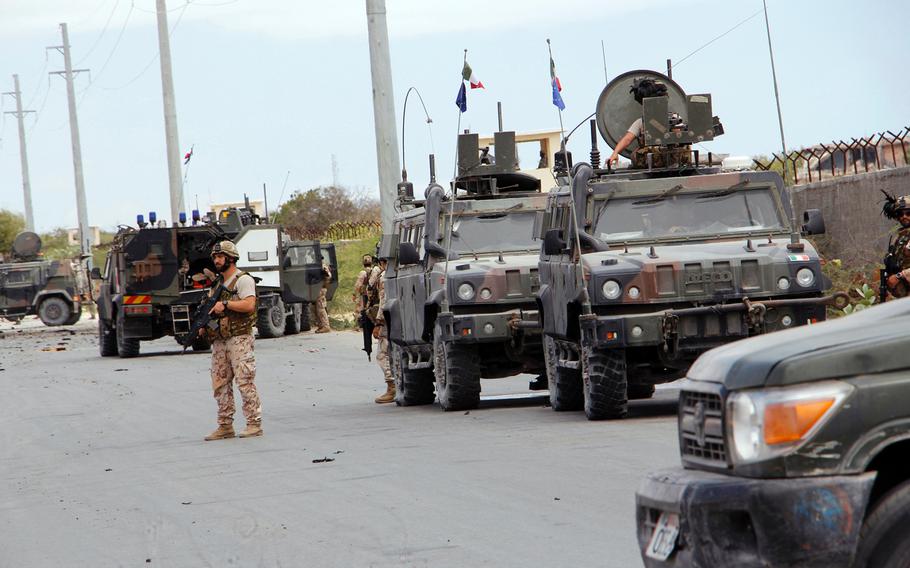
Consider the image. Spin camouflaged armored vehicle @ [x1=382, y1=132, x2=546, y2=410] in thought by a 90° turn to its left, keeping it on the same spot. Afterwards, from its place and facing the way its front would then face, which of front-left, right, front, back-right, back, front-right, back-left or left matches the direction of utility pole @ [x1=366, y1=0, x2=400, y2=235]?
left

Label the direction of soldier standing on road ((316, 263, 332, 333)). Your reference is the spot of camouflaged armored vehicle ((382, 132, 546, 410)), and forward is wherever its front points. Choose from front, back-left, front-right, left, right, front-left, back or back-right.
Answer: back

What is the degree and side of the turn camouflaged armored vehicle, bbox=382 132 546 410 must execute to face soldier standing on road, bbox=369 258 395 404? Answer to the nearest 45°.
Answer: approximately 135° to its right

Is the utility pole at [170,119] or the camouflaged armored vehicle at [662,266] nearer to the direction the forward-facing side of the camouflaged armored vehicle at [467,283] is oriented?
the camouflaged armored vehicle

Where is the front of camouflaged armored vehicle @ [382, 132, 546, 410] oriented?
toward the camera

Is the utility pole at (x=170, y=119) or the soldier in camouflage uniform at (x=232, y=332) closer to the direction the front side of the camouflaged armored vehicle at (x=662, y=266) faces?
the soldier in camouflage uniform

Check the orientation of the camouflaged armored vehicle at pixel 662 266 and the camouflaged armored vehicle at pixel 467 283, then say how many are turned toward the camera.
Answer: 2

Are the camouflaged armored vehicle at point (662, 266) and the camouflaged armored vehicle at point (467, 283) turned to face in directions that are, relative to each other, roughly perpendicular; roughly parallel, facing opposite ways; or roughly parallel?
roughly parallel

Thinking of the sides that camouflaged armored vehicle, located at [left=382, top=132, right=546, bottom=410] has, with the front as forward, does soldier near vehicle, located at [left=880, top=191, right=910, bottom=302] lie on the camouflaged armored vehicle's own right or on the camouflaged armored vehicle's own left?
on the camouflaged armored vehicle's own left
